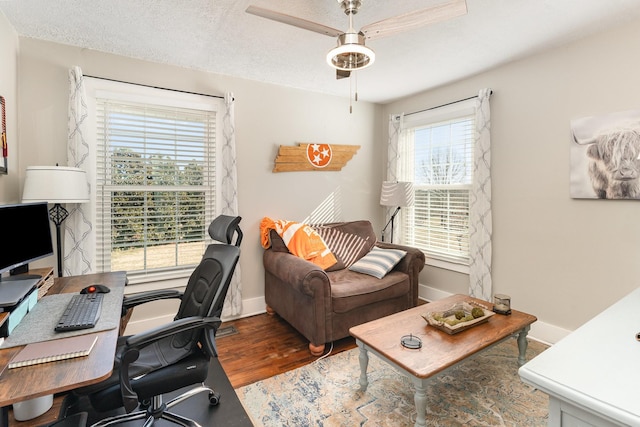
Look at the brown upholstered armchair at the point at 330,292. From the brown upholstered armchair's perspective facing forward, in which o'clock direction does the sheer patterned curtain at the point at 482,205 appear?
The sheer patterned curtain is roughly at 10 o'clock from the brown upholstered armchair.

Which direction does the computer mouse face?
to the viewer's left

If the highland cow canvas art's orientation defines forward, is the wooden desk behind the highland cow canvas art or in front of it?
in front

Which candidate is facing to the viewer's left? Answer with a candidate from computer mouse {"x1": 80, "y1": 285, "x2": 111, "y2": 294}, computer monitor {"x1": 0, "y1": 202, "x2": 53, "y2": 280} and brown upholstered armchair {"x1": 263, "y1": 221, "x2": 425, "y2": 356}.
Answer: the computer mouse

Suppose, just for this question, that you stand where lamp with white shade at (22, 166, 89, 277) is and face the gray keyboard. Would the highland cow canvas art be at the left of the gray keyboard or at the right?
left

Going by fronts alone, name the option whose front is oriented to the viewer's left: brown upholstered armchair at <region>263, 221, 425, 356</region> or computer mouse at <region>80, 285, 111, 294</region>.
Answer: the computer mouse

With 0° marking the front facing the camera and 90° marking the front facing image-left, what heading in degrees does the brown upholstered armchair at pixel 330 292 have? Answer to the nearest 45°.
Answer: approximately 315°

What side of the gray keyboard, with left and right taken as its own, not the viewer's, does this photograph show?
right
